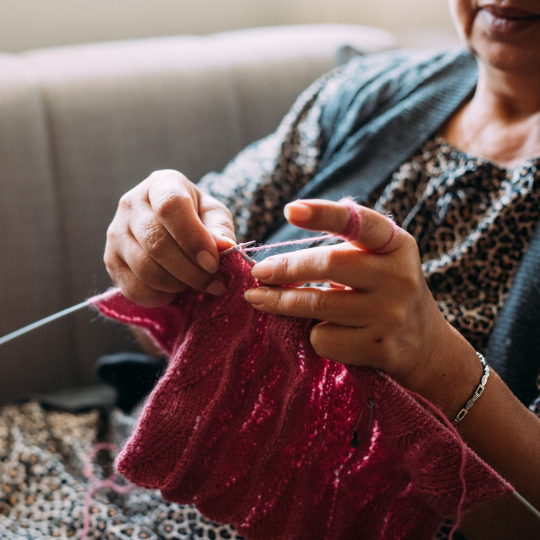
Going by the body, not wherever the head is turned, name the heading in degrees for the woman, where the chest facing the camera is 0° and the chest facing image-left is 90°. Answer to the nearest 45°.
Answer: approximately 45°
